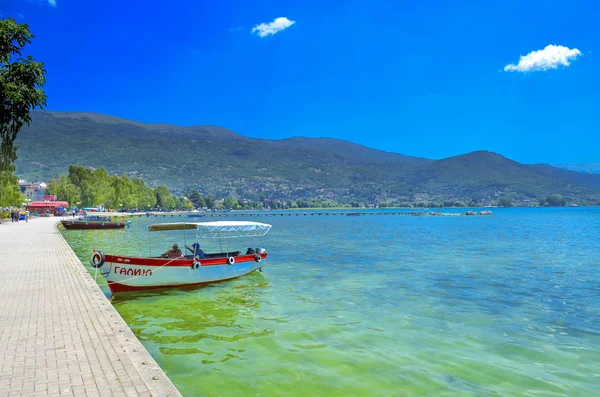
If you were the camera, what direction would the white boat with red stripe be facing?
facing the viewer and to the left of the viewer
